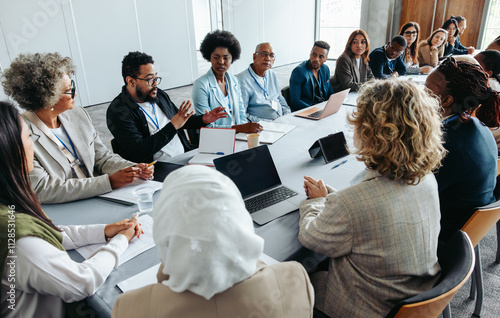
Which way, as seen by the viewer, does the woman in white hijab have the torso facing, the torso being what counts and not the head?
away from the camera

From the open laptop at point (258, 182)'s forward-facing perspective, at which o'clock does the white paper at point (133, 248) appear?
The white paper is roughly at 3 o'clock from the open laptop.

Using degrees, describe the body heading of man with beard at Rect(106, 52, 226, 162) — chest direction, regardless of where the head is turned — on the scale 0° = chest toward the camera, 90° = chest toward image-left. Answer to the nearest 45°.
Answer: approximately 315°

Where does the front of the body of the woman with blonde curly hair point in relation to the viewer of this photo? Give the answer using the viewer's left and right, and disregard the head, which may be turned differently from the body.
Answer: facing away from the viewer and to the left of the viewer

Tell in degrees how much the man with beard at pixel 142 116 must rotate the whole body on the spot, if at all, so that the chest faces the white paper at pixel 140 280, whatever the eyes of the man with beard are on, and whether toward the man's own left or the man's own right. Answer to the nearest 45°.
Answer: approximately 45° to the man's own right

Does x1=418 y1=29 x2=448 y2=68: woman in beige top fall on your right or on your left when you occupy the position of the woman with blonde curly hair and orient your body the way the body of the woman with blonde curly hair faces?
on your right
